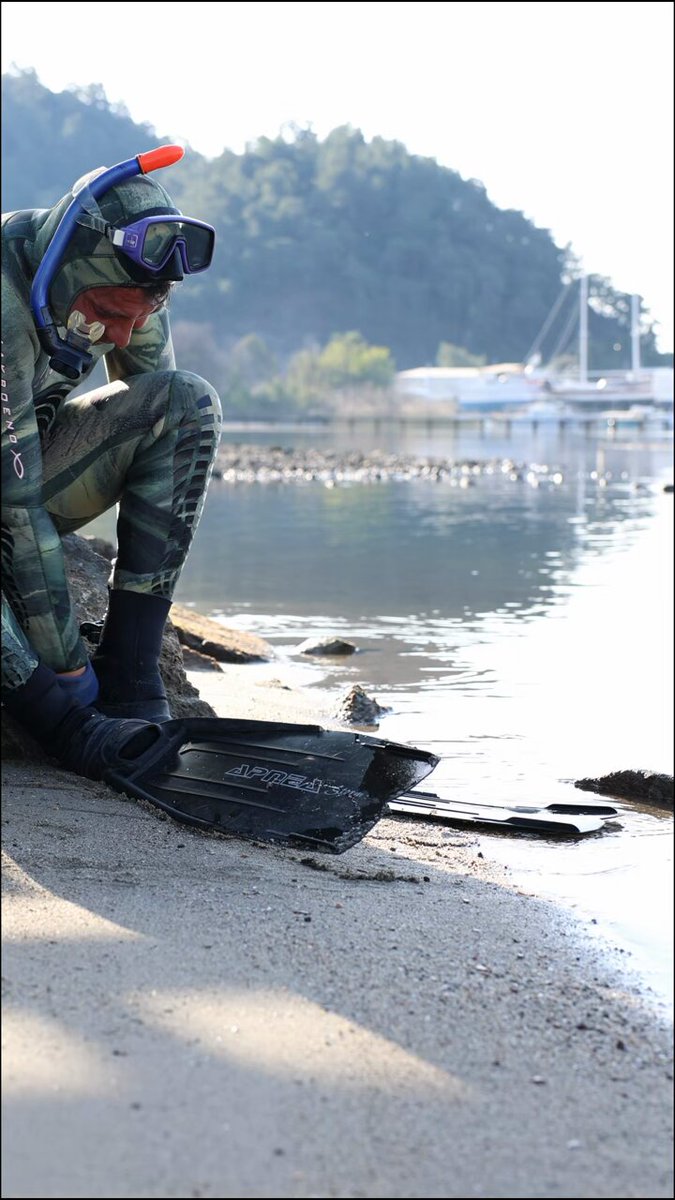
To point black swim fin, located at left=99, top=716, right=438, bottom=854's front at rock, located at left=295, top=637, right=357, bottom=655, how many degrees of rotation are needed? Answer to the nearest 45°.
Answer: approximately 90° to its left

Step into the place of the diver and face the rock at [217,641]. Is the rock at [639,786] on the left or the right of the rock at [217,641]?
right

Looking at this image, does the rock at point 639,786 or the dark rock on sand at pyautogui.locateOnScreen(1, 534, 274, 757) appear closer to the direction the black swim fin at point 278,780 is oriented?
the rock

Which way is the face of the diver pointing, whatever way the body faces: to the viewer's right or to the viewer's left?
to the viewer's right

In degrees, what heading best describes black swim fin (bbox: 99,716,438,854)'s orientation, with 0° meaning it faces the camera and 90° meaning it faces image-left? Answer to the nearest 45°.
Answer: approximately 270°

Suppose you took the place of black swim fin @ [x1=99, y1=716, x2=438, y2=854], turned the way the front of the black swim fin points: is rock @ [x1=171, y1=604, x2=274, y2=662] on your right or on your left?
on your left

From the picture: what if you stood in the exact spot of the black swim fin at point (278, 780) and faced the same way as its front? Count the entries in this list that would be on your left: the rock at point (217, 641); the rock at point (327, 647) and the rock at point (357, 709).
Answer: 3

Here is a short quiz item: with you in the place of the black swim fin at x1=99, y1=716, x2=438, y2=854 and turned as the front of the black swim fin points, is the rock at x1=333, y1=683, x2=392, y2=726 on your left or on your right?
on your left

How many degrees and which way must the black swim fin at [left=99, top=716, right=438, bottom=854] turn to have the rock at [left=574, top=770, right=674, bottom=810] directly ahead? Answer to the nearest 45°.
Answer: approximately 45° to its left
